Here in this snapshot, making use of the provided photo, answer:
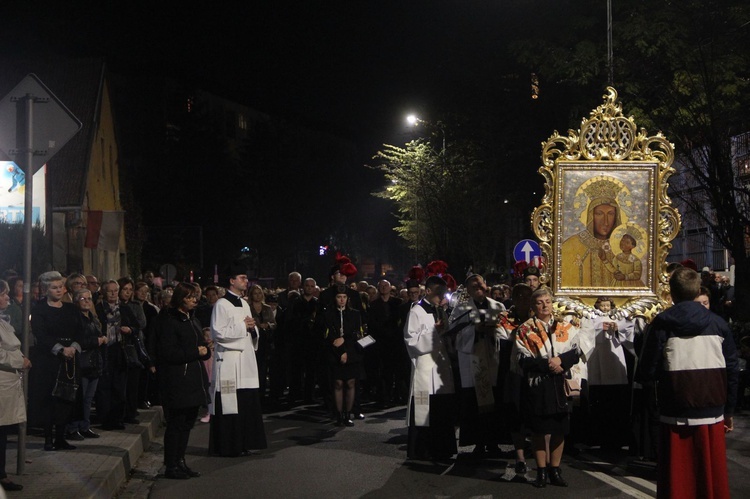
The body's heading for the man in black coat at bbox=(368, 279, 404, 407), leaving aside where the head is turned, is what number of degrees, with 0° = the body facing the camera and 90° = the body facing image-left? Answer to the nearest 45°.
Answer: approximately 0°

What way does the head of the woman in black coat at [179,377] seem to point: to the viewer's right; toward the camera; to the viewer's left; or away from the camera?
to the viewer's right

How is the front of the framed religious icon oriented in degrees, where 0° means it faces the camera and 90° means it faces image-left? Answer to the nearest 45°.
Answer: approximately 0°

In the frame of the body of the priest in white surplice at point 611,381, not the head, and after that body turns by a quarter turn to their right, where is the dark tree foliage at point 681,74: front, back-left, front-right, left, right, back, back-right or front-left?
right

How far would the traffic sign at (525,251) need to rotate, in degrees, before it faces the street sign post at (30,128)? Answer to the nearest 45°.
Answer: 0° — it already faces it

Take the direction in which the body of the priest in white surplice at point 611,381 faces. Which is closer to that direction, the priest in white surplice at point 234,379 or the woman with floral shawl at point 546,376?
the woman with floral shawl

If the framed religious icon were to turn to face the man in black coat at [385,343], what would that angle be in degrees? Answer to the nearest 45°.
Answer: approximately 135° to its right

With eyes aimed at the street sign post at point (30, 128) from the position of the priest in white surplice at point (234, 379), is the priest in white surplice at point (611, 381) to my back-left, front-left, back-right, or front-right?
back-left

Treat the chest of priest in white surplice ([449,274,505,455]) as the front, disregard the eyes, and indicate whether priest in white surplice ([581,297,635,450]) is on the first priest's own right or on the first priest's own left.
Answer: on the first priest's own left
